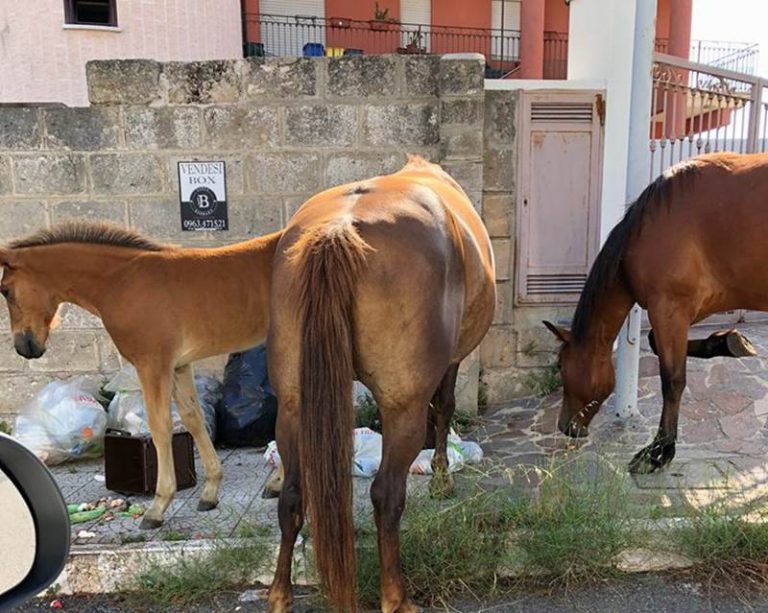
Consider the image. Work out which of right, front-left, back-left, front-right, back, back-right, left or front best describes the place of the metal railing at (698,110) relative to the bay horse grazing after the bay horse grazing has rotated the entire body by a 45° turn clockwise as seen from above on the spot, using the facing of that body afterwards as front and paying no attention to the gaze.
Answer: front-right

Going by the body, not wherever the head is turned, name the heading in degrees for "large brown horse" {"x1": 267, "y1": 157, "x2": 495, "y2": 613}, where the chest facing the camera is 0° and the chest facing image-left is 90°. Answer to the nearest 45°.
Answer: approximately 225°

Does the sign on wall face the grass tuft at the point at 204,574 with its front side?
yes

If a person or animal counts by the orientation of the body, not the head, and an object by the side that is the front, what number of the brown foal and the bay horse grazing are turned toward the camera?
0

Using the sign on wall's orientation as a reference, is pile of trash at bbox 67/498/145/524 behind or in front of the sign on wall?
in front

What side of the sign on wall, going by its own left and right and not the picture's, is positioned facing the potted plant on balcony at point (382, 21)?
back

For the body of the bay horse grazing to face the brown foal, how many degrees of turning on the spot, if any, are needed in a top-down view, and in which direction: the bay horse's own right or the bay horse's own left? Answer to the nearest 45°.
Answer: approximately 45° to the bay horse's own left

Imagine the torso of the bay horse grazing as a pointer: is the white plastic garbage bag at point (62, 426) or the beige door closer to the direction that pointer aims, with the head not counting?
the white plastic garbage bag

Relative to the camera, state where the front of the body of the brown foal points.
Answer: to the viewer's left

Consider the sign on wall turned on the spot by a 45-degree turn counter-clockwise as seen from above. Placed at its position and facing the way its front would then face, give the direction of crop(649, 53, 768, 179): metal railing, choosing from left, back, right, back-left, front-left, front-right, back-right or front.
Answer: front-left

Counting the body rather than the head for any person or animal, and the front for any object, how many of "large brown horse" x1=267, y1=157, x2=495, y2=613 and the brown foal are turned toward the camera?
0

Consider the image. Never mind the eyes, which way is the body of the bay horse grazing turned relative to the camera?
to the viewer's left
